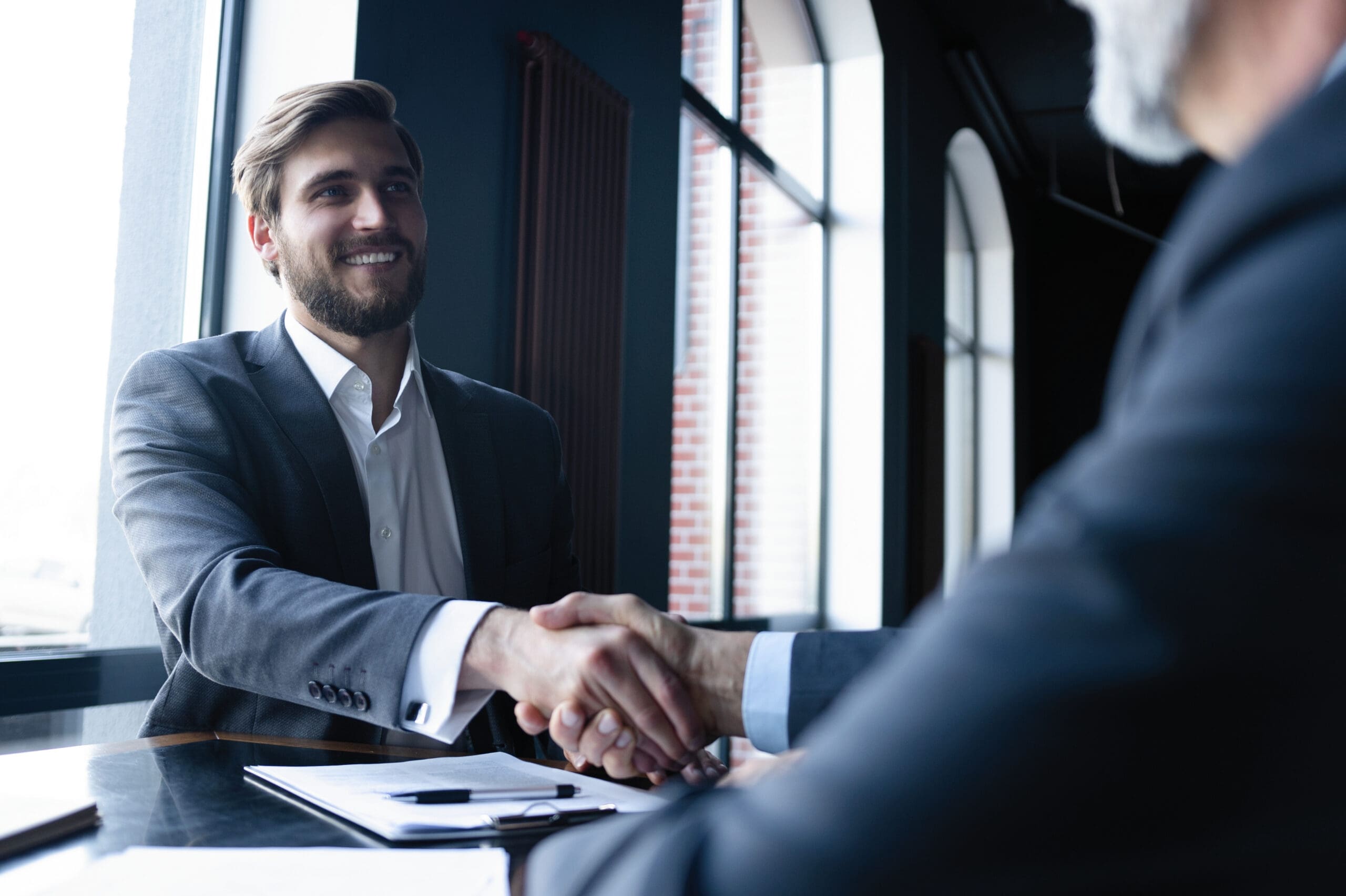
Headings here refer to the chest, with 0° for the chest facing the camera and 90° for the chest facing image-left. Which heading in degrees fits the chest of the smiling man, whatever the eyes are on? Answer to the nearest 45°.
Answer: approximately 315°

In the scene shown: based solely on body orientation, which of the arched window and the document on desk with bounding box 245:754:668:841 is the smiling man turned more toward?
the document on desk

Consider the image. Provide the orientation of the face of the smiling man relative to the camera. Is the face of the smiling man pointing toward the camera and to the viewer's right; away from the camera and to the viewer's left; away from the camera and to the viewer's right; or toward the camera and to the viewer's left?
toward the camera and to the viewer's right

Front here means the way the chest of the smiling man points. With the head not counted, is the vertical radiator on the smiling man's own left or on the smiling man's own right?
on the smiling man's own left

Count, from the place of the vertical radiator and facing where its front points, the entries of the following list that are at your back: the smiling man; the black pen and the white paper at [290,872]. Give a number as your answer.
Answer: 0

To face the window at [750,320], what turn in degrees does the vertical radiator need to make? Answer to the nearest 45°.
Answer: approximately 135° to its left

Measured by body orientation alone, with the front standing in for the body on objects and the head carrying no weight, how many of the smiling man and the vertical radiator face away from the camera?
0

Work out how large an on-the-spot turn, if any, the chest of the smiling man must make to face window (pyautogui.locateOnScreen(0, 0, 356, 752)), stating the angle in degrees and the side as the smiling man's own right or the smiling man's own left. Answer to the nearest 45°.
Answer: approximately 180°

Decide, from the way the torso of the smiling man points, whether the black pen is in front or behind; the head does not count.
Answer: in front

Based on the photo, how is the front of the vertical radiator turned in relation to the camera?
facing the viewer and to the right of the viewer

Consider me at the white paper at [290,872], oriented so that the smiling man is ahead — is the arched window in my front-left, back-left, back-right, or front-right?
front-right

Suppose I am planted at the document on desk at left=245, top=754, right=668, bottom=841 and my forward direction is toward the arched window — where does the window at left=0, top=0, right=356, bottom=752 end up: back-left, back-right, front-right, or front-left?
front-left

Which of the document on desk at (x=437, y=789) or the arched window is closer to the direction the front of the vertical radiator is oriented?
the document on desk

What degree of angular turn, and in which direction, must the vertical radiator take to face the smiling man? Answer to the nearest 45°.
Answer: approximately 45° to its right

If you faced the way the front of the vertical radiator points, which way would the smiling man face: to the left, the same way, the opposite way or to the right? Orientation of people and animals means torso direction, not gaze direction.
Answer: the same way

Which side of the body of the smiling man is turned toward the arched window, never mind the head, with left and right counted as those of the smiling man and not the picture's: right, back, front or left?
left

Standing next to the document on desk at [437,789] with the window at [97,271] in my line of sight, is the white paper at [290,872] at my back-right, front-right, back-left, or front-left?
back-left

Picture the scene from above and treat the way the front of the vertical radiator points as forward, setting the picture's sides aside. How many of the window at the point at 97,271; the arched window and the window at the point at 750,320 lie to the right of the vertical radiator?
1

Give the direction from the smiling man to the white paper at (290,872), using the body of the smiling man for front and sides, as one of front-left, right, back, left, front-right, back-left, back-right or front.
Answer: front-right

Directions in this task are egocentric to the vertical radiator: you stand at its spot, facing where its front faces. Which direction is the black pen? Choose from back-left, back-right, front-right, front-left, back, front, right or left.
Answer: front-right
